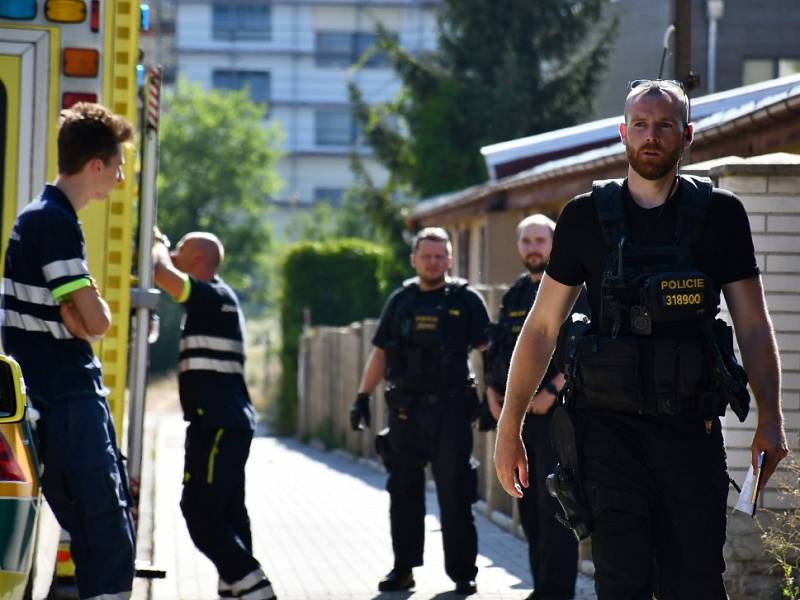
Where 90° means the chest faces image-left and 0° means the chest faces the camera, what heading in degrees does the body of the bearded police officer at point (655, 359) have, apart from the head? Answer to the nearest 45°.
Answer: approximately 0°

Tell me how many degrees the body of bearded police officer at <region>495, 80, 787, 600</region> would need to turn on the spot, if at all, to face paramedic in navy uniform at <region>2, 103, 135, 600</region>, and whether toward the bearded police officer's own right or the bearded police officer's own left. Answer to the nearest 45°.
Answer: approximately 90° to the bearded police officer's own right

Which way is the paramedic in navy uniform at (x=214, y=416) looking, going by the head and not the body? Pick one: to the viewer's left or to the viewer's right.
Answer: to the viewer's left

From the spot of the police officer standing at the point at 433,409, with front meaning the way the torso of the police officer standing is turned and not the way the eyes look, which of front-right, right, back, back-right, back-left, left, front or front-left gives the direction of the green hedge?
back

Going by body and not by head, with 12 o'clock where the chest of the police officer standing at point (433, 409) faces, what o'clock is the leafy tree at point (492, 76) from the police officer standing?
The leafy tree is roughly at 6 o'clock from the police officer standing.

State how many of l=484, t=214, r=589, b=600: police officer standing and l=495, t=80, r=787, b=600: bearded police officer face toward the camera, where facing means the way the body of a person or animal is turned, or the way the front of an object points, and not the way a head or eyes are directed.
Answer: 2

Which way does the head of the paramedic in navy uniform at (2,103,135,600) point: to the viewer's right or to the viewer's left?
to the viewer's right

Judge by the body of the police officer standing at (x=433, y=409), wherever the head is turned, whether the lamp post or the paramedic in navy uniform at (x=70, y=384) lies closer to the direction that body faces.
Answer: the paramedic in navy uniform
